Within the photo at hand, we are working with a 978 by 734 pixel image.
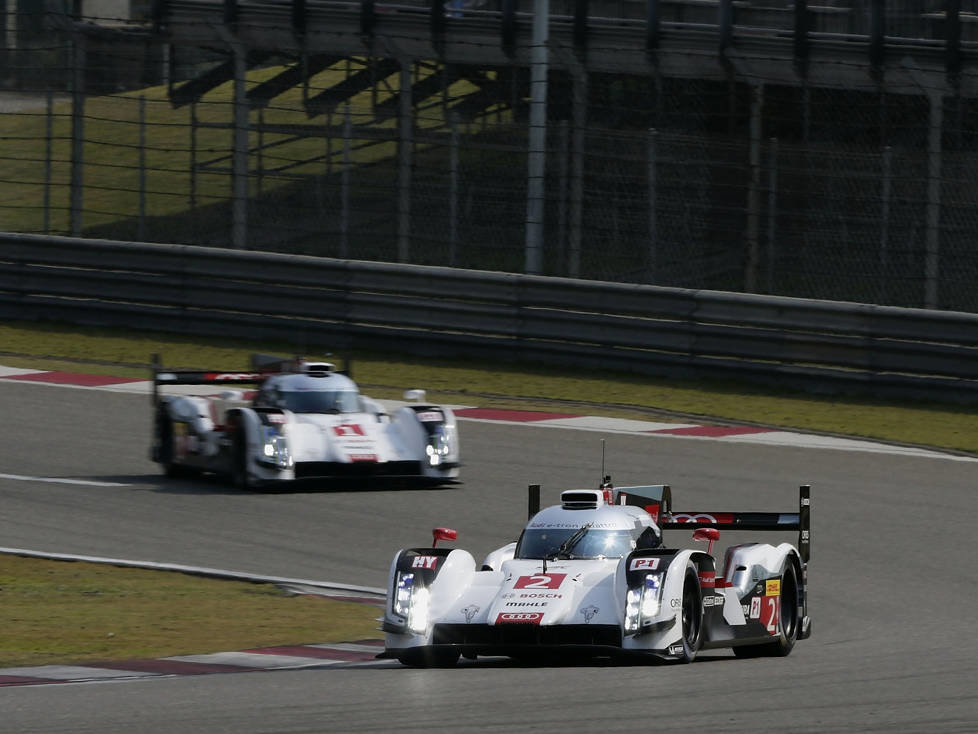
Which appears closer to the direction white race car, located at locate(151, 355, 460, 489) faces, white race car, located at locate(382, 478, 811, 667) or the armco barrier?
the white race car

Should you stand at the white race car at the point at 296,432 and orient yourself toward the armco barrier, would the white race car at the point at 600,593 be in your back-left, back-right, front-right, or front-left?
back-right

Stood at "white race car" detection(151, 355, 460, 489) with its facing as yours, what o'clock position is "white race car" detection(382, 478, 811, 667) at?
"white race car" detection(382, 478, 811, 667) is roughly at 1 o'clock from "white race car" detection(151, 355, 460, 489).

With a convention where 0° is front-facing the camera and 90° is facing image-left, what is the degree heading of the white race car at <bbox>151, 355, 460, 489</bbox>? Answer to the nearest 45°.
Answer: approximately 315°
